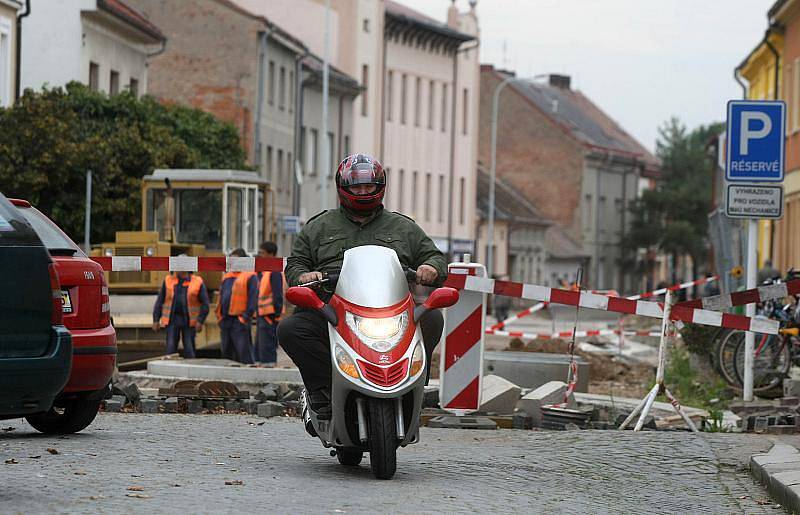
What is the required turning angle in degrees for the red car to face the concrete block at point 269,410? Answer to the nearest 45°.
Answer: approximately 90° to its right

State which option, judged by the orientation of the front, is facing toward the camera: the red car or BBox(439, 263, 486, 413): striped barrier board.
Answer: the striped barrier board

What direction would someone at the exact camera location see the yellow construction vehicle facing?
facing the viewer and to the left of the viewer

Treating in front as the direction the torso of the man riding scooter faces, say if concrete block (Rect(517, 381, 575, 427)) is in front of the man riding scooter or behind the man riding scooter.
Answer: behind

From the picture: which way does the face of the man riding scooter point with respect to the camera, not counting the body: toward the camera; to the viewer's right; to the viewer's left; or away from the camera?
toward the camera

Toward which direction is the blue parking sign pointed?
toward the camera

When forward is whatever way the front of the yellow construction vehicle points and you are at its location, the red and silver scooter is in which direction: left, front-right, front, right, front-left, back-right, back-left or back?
front-left

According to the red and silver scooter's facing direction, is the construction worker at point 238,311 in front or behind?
behind

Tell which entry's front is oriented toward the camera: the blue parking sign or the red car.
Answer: the blue parking sign

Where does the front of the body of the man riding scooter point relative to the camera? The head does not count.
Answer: toward the camera

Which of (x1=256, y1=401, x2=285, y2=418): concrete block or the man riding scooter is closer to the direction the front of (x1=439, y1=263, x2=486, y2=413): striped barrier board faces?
the man riding scooter

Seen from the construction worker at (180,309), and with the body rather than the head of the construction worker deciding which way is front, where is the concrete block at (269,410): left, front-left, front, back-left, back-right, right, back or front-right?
front

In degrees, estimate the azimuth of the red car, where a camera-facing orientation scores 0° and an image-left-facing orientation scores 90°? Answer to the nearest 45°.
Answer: approximately 135°

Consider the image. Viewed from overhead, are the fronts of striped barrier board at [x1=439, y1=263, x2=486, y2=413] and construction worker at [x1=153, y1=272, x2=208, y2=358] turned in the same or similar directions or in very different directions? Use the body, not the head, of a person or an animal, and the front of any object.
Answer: same or similar directions

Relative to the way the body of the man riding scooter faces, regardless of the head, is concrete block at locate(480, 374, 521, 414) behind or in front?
behind

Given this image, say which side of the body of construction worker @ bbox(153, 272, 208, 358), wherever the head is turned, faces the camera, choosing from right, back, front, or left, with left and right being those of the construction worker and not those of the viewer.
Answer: front

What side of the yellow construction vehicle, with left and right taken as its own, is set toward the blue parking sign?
left

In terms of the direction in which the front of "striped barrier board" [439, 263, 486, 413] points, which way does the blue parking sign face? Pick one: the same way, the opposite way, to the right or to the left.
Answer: the same way
